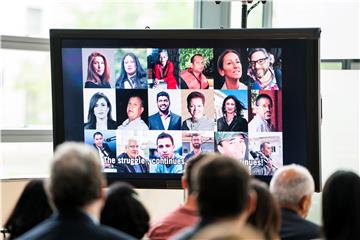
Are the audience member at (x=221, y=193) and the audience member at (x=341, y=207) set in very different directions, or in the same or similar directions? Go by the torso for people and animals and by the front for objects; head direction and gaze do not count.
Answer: same or similar directions

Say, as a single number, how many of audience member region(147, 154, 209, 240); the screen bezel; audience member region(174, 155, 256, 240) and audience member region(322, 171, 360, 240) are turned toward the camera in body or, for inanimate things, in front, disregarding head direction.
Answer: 1

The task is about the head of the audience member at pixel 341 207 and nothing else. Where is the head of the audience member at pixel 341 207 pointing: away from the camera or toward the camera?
away from the camera

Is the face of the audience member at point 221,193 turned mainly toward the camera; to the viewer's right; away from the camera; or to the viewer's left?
away from the camera

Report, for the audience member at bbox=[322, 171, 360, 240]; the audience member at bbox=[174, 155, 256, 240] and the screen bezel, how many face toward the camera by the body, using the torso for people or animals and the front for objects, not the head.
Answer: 1

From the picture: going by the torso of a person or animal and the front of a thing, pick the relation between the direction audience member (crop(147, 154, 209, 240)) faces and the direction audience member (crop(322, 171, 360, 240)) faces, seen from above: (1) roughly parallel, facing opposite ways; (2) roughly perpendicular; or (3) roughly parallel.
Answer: roughly parallel

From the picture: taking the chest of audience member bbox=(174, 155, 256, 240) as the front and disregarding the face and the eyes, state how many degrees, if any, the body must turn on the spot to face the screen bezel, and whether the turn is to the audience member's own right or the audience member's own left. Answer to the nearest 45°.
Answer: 0° — they already face it

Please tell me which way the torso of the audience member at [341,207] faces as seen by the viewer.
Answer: away from the camera

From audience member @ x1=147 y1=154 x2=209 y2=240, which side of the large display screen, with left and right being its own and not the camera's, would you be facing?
front

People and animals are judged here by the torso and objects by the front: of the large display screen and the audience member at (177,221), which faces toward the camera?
the large display screen

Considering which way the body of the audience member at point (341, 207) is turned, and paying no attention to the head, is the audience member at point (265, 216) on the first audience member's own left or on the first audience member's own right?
on the first audience member's own left

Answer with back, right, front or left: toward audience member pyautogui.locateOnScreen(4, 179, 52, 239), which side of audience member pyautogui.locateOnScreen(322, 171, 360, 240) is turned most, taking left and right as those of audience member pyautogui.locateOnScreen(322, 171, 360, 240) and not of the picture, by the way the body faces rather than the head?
left

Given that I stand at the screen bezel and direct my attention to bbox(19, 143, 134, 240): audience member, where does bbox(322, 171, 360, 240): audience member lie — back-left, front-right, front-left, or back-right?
front-left

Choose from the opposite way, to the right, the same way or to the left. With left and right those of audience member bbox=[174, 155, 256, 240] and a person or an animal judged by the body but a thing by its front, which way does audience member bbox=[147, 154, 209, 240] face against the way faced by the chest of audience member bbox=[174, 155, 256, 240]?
the same way

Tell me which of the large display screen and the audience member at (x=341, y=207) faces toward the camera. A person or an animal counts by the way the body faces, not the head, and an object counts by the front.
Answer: the large display screen

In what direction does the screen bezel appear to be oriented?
toward the camera

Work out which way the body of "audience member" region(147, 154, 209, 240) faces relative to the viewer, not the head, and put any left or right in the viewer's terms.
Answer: facing away from the viewer

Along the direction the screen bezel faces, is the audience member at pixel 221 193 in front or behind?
in front

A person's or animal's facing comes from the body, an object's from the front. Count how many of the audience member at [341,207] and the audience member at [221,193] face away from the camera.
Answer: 2

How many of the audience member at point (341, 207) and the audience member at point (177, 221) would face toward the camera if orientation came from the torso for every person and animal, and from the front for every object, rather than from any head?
0
